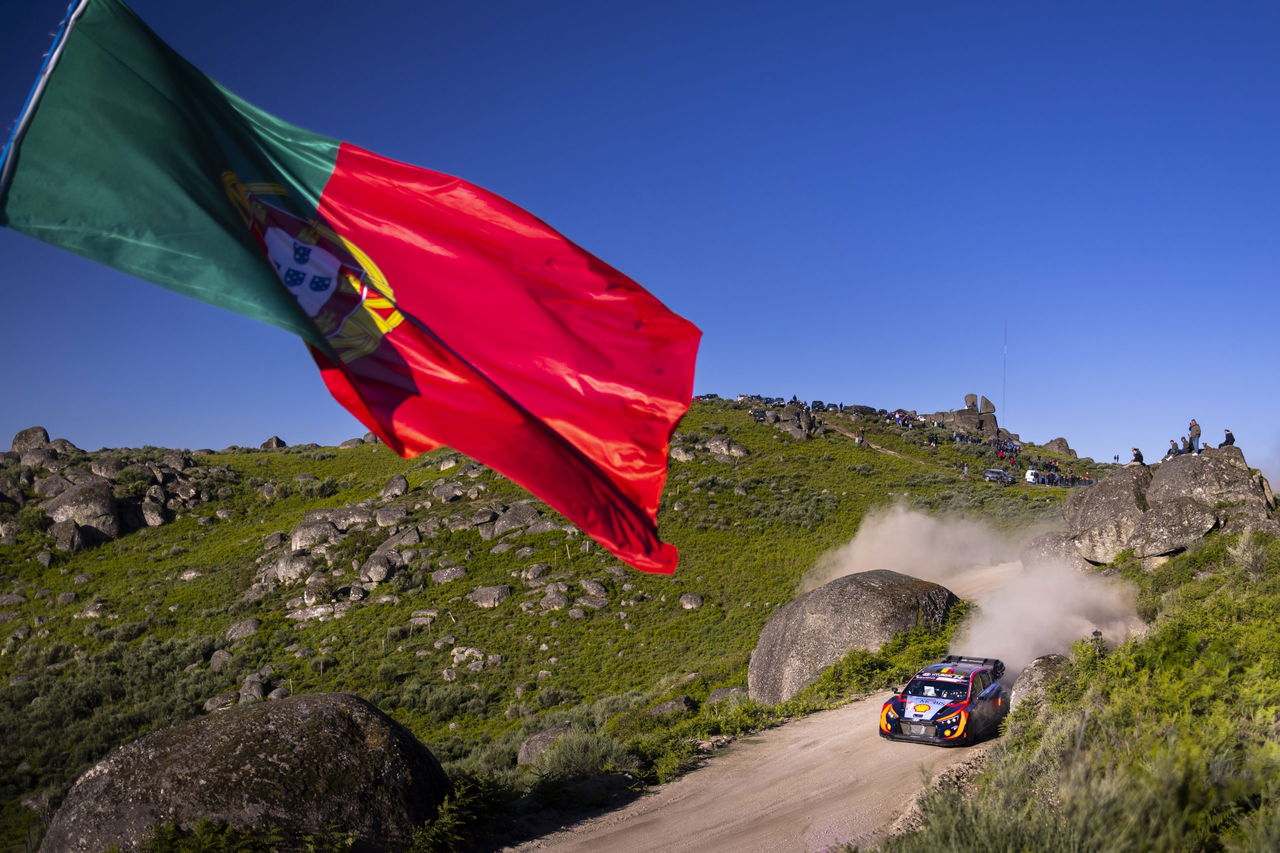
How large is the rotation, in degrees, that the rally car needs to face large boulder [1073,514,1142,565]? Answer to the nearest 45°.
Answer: approximately 135° to its right

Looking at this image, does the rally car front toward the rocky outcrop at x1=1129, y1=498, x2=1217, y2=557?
no

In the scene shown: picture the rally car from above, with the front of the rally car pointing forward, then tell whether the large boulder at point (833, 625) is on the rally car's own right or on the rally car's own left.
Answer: on the rally car's own right

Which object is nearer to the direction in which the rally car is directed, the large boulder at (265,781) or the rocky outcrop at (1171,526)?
the large boulder

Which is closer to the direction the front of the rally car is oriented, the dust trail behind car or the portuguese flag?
the portuguese flag

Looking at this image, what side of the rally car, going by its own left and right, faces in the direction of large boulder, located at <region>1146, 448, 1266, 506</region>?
back

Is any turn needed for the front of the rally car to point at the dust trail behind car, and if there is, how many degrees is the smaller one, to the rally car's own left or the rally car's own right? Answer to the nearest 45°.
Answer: approximately 135° to the rally car's own right

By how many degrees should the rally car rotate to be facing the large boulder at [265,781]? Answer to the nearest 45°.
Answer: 0° — it already faces it

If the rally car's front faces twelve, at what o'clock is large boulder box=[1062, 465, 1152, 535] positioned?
The large boulder is roughly at 5 o'clock from the rally car.

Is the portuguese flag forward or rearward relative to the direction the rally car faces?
forward

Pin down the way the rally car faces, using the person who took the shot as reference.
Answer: facing the viewer and to the left of the viewer
